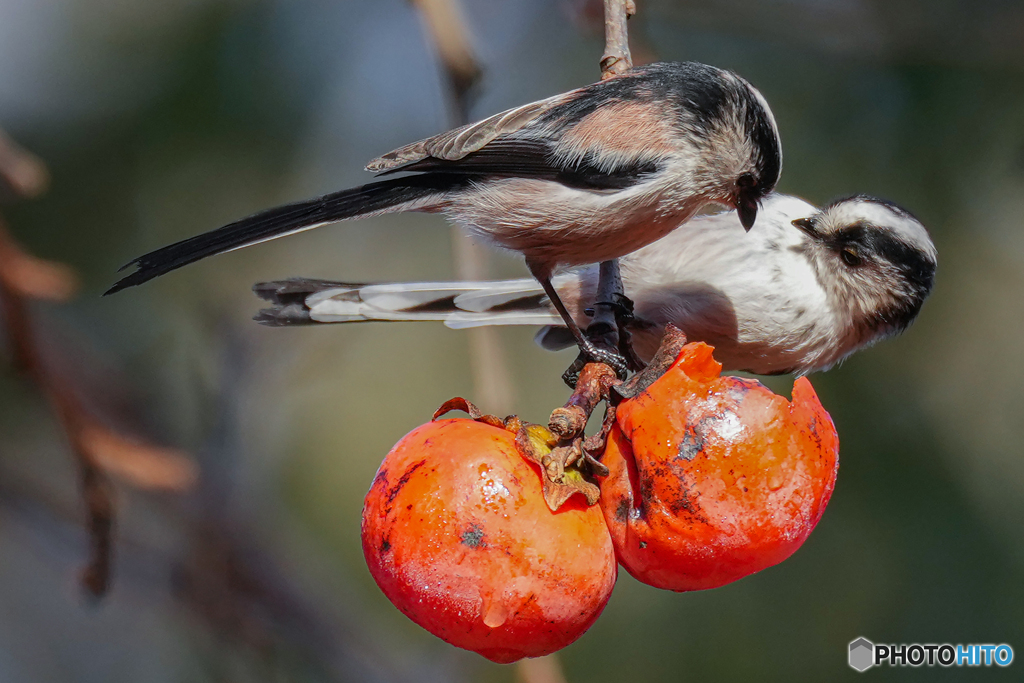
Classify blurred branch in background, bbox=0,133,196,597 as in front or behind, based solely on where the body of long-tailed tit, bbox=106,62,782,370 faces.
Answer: behind

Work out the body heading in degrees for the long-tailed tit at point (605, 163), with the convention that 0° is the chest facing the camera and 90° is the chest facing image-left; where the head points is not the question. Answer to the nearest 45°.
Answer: approximately 270°

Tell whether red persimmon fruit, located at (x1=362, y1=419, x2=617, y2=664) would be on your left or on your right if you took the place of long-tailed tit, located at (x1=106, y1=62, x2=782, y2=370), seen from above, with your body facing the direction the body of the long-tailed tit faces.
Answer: on your right
